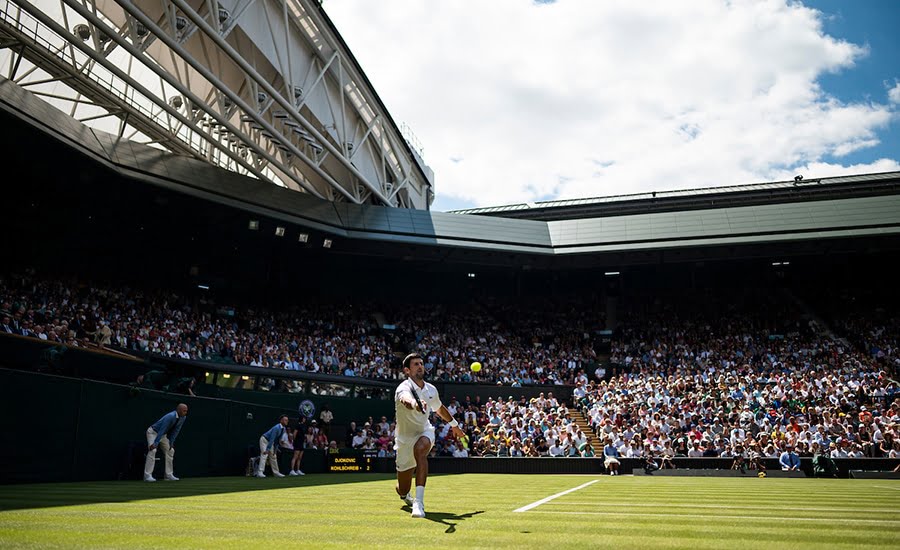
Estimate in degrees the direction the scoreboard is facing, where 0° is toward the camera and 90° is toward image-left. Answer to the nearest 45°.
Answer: approximately 0°

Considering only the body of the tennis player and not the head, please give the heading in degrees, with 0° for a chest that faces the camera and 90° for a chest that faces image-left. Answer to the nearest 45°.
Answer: approximately 315°
